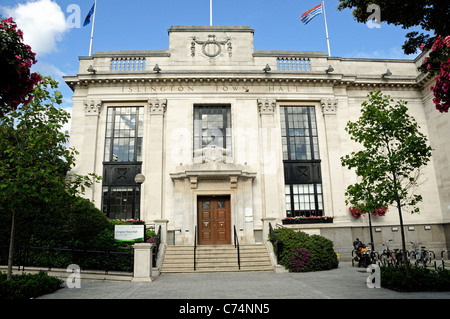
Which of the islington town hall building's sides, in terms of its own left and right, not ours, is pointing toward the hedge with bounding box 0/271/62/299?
front

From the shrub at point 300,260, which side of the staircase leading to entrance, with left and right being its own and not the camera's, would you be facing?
left

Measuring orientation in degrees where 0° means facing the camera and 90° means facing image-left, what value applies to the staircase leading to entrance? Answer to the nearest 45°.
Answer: approximately 0°

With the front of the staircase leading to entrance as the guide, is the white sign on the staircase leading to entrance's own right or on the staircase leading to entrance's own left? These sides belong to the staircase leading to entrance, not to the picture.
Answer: on the staircase leading to entrance's own right

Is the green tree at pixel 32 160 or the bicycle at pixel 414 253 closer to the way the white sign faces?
the green tree

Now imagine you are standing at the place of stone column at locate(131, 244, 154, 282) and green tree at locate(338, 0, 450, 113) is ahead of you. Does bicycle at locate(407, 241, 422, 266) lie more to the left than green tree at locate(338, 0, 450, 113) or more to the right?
left

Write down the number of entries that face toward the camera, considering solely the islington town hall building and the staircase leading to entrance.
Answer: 2

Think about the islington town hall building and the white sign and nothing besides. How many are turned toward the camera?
2

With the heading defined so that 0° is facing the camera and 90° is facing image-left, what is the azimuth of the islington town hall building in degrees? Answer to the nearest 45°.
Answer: approximately 0°

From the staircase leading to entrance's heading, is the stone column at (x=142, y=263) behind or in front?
in front
